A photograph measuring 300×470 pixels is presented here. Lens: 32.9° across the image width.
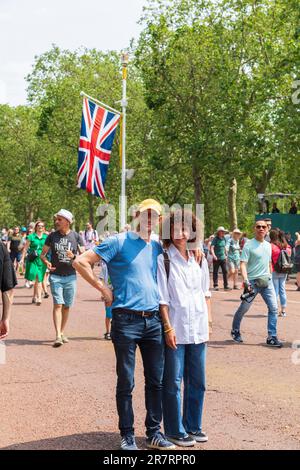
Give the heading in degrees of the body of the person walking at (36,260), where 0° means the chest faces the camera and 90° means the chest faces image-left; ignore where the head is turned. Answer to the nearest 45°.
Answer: approximately 0°

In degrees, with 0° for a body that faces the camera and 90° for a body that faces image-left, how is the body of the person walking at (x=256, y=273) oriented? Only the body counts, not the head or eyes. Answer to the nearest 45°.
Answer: approximately 315°

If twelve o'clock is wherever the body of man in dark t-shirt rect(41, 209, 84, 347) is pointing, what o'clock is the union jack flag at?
The union jack flag is roughly at 6 o'clock from the man in dark t-shirt.

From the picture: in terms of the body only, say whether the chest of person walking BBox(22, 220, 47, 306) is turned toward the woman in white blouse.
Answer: yes

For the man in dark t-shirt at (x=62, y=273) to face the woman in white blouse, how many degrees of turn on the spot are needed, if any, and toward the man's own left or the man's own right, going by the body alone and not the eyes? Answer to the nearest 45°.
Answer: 0° — they already face them

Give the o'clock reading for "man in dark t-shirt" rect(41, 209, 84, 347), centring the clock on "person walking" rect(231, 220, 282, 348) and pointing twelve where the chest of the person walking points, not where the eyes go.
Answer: The man in dark t-shirt is roughly at 4 o'clock from the person walking.

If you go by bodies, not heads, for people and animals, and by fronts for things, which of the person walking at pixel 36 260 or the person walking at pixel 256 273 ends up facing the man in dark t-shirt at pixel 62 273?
the person walking at pixel 36 260

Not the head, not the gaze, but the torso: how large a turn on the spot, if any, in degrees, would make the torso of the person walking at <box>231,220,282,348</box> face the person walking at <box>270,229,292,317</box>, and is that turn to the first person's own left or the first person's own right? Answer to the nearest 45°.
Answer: approximately 135° to the first person's own left

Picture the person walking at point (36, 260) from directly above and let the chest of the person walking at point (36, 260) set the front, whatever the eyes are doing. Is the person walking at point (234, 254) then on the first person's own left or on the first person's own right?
on the first person's own left

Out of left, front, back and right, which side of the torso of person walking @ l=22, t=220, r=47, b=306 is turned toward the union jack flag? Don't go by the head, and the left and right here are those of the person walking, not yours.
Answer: back

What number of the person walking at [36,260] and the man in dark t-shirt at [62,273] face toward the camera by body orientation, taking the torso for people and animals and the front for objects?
2
